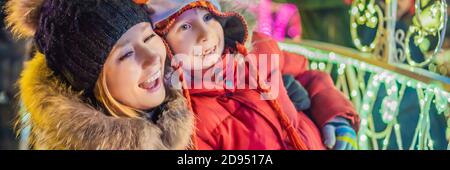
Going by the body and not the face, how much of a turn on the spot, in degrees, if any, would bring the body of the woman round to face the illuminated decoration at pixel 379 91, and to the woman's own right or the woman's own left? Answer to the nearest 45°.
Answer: approximately 45° to the woman's own left

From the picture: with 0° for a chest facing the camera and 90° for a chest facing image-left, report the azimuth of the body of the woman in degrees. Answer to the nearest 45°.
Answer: approximately 315°
